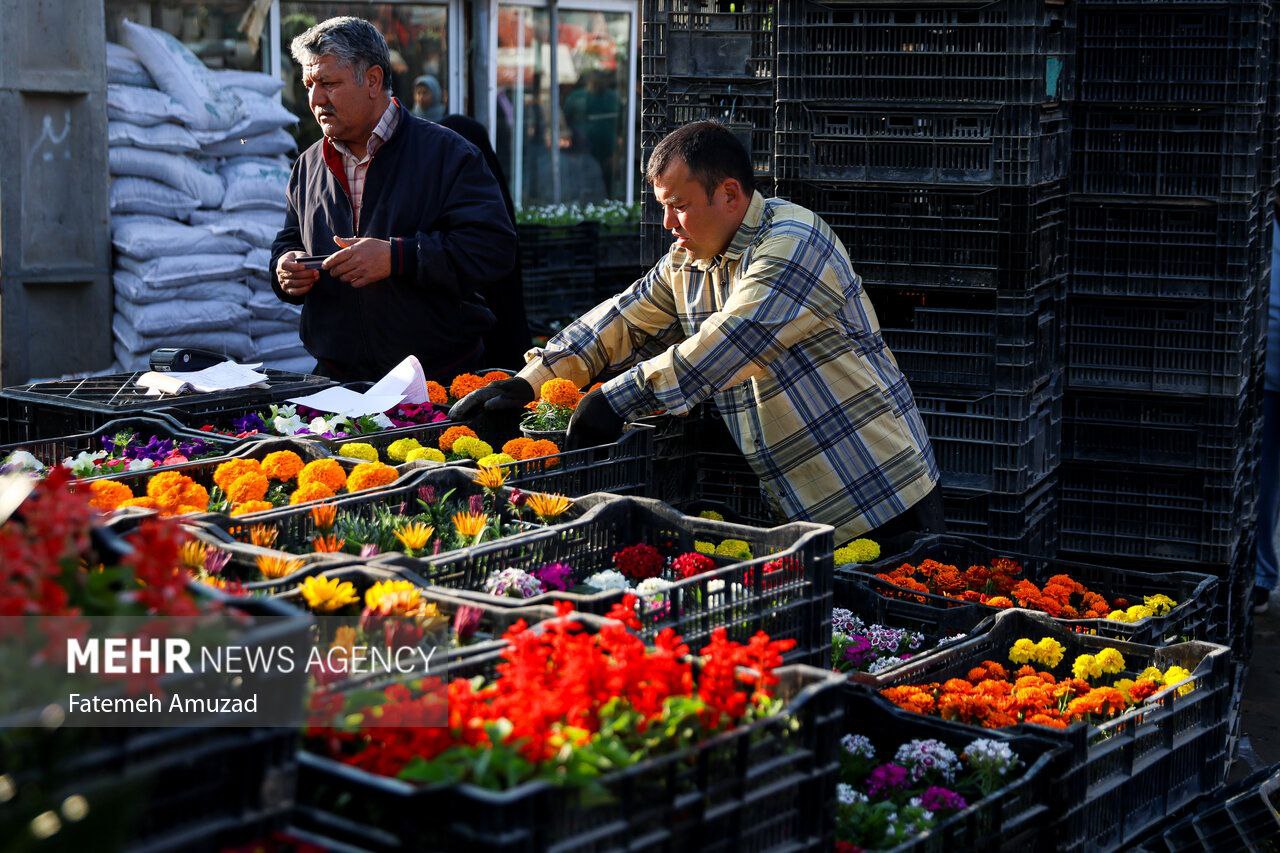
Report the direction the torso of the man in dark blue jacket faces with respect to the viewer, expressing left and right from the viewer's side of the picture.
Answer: facing the viewer and to the left of the viewer

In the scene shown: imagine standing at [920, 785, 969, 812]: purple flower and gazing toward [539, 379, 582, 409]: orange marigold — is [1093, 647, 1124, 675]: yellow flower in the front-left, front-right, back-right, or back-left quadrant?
front-right

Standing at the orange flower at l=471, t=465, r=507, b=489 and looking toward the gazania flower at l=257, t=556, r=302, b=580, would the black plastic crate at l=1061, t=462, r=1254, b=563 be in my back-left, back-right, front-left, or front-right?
back-left

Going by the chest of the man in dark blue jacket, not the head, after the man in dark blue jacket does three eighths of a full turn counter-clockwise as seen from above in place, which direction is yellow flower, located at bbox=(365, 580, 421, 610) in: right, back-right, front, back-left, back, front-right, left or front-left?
right

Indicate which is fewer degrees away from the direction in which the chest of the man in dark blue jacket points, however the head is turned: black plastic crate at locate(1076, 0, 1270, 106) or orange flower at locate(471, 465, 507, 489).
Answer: the orange flower

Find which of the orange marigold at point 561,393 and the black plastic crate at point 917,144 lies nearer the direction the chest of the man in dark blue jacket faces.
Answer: the orange marigold

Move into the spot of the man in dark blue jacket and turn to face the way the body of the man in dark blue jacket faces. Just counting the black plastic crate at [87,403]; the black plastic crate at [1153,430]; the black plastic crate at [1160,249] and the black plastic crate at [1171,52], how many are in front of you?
1

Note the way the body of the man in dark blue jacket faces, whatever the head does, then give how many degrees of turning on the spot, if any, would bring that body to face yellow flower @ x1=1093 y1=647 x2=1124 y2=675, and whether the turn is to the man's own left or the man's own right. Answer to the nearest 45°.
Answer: approximately 90° to the man's own left

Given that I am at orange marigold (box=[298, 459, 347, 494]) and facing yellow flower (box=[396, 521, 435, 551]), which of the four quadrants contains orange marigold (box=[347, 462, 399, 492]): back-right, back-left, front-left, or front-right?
front-left

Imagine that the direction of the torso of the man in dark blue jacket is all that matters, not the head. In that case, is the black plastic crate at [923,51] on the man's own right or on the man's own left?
on the man's own left

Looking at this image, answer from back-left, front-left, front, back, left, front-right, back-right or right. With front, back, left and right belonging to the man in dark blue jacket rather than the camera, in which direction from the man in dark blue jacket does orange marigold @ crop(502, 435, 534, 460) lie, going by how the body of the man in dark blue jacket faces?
front-left

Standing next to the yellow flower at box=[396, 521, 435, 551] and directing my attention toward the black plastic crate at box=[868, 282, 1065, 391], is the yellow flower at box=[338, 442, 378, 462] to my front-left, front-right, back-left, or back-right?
front-left

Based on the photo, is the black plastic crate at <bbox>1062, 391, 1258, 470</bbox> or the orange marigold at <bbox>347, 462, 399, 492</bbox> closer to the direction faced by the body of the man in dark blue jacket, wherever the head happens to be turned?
the orange marigold

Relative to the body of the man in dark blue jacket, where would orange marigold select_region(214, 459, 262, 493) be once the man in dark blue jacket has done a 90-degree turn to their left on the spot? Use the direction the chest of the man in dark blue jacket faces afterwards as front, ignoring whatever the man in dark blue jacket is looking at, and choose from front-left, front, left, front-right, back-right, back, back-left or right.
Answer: front-right

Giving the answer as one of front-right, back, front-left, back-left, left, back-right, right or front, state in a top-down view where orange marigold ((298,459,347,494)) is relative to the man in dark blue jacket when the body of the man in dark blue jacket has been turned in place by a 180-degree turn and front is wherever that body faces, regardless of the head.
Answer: back-right

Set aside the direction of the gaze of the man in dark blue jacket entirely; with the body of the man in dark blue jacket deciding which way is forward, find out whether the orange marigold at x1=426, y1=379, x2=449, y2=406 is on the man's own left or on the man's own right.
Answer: on the man's own left
